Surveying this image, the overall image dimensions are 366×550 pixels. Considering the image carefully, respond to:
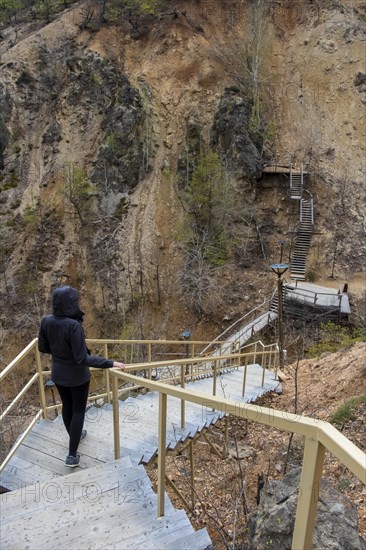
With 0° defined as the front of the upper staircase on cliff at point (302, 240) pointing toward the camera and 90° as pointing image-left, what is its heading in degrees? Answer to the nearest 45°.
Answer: approximately 0°

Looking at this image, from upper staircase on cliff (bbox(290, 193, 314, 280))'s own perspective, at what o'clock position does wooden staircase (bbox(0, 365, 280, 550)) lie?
The wooden staircase is roughly at 12 o'clock from the upper staircase on cliff.

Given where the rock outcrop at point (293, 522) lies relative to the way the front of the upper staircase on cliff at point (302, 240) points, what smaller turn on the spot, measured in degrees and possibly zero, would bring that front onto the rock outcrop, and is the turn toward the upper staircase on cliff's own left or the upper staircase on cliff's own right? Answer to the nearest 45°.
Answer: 0° — it already faces it

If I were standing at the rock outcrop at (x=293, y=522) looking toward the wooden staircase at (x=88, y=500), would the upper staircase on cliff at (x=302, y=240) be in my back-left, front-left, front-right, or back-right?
back-right
